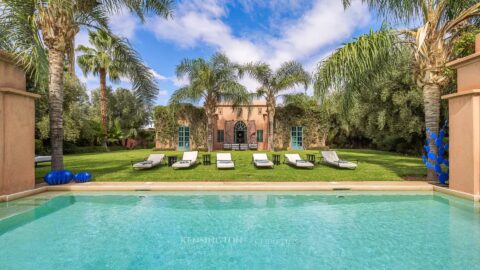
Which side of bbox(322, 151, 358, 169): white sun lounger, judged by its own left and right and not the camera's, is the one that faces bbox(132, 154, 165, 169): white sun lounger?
right

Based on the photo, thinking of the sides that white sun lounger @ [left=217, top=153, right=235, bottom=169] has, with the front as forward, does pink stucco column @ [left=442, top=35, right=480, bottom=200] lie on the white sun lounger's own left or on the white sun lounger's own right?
on the white sun lounger's own left

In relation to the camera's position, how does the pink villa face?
facing the viewer

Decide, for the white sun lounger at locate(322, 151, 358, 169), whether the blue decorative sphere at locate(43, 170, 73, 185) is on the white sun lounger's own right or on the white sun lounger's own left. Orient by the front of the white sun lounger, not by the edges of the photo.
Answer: on the white sun lounger's own right

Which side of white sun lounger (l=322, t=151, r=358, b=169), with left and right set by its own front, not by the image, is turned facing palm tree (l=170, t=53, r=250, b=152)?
back

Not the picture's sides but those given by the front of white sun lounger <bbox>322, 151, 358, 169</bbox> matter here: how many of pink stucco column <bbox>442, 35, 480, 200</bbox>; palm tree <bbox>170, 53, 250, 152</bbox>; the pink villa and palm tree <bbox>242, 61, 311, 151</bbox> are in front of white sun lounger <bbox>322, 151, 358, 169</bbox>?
1

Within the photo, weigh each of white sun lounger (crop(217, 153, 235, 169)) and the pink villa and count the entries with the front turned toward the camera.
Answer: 2

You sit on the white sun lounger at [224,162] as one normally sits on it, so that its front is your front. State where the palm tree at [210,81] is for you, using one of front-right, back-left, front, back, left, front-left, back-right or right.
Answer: back

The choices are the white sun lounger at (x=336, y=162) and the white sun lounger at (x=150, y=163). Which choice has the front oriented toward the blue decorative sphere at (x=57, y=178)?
the white sun lounger at (x=150, y=163)
